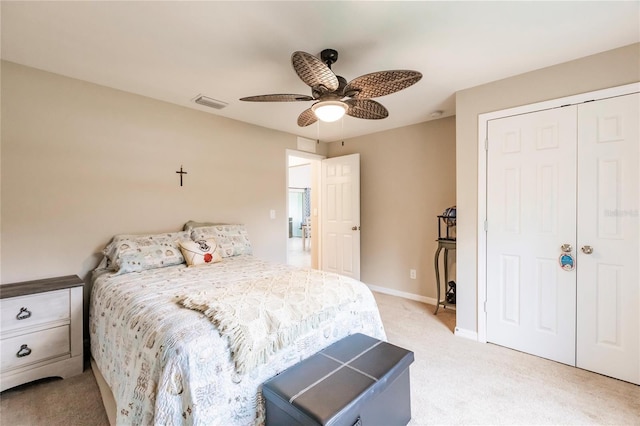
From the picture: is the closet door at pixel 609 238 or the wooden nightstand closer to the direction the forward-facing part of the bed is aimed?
the closet door

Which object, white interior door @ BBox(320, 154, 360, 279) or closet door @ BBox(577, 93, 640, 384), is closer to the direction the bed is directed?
the closet door

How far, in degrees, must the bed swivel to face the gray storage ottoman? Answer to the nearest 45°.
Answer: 0° — it already faces it

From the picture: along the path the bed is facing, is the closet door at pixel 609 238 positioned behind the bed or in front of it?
in front

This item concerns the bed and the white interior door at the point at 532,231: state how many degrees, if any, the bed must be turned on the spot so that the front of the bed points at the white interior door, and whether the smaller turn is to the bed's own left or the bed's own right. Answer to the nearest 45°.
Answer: approximately 45° to the bed's own left

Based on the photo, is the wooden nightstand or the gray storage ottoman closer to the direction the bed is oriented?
the gray storage ottoman

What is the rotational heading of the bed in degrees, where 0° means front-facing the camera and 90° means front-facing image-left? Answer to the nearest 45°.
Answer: approximately 315°

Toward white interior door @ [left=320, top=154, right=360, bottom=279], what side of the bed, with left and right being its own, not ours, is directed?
left
